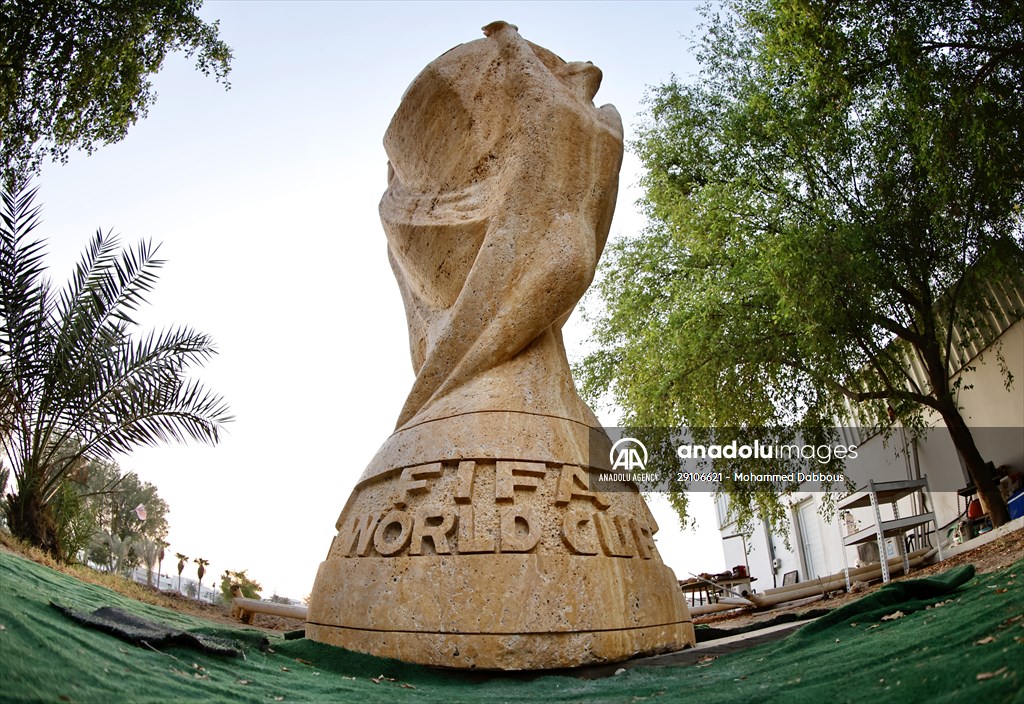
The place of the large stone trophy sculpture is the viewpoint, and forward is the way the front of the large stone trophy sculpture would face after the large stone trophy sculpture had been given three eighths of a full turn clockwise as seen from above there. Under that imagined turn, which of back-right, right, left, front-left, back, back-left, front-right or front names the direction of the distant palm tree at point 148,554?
front

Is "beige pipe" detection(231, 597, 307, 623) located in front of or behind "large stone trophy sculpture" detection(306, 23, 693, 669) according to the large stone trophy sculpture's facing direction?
behind

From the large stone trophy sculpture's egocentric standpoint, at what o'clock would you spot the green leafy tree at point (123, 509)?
The green leafy tree is roughly at 5 o'clock from the large stone trophy sculpture.

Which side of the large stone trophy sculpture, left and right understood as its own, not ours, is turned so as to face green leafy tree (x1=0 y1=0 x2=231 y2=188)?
right

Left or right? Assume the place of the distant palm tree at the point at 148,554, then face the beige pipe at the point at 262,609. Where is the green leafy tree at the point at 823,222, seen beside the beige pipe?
left

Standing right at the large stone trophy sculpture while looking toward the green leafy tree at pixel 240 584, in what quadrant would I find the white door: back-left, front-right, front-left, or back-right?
front-right

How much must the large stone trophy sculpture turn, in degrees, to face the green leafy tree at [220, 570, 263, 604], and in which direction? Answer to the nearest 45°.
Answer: approximately 135° to its right

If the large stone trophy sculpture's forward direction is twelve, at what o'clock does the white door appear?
The white door is roughly at 7 o'clock from the large stone trophy sculpture.

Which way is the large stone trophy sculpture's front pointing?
toward the camera

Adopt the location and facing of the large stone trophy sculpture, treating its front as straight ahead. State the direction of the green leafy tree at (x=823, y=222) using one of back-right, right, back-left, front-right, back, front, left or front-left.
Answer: back-left

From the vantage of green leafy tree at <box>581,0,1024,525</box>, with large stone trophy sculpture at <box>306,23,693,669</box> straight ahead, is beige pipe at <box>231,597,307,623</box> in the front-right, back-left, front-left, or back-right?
front-right
